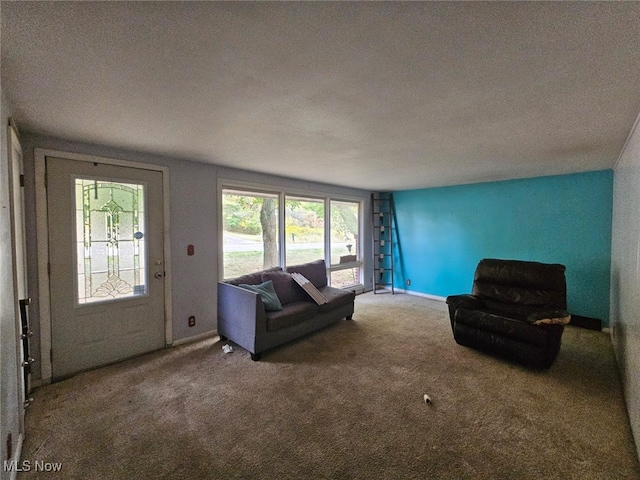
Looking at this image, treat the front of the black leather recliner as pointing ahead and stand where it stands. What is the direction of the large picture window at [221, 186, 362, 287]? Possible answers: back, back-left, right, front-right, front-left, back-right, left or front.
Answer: front-right

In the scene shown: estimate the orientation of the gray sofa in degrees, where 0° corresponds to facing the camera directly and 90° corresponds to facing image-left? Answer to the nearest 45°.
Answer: approximately 315°

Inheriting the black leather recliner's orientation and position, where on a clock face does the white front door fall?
The white front door is roughly at 12 o'clock from the black leather recliner.

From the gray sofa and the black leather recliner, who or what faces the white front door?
the black leather recliner

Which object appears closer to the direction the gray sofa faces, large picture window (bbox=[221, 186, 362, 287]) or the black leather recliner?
the black leather recliner

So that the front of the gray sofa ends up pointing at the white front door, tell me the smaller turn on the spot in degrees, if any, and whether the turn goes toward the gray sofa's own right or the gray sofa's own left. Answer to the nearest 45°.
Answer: approximately 135° to the gray sofa's own right

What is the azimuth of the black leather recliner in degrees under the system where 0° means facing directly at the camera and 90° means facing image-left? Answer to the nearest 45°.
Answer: approximately 45°

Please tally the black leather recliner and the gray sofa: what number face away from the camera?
0
